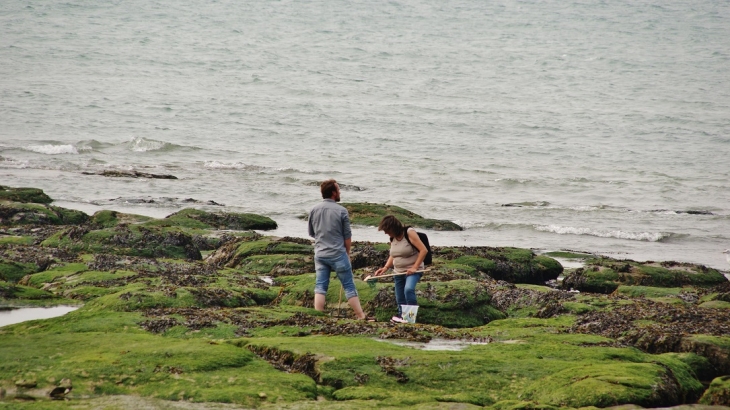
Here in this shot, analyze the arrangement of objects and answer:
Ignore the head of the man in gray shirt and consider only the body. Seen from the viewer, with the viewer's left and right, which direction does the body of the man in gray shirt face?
facing away from the viewer and to the right of the viewer

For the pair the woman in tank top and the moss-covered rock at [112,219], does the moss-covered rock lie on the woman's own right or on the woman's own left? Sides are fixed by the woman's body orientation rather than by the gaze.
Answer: on the woman's own right

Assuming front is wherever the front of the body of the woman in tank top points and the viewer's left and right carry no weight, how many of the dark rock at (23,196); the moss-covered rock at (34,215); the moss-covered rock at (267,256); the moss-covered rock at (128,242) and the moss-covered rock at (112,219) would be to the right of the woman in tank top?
5

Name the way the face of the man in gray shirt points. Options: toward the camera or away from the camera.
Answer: away from the camera

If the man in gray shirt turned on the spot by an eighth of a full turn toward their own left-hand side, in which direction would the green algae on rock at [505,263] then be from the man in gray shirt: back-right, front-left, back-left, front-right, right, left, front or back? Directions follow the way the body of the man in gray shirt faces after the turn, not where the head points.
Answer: front-right

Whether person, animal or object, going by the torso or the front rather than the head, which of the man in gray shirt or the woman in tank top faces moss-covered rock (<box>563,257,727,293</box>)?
the man in gray shirt

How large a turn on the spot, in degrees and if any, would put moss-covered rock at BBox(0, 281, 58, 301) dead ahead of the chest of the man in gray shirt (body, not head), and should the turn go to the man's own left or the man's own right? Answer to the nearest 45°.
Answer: approximately 135° to the man's own left

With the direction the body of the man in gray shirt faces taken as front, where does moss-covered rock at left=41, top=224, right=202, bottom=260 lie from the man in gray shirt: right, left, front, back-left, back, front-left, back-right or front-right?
left

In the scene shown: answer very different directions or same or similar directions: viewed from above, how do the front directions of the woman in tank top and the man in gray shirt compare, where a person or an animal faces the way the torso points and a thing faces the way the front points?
very different directions

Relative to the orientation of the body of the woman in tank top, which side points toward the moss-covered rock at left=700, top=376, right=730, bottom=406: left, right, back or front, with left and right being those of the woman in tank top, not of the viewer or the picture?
left

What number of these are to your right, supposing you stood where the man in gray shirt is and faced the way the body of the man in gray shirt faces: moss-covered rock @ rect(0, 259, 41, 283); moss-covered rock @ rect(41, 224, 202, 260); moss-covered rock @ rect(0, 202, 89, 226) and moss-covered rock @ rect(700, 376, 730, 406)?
1

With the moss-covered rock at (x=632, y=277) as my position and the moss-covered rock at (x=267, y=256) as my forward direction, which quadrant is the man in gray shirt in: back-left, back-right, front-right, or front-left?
front-left

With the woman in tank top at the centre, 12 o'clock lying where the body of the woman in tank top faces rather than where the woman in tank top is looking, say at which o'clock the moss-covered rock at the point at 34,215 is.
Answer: The moss-covered rock is roughly at 3 o'clock from the woman in tank top.

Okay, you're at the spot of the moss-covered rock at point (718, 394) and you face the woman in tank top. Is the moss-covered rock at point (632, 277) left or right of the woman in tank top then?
right

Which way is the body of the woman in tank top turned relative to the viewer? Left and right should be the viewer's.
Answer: facing the viewer and to the left of the viewer

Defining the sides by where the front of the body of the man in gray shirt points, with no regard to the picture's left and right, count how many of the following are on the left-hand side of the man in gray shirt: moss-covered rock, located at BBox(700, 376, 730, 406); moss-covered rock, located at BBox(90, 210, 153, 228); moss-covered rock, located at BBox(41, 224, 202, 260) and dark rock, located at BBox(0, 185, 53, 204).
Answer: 3

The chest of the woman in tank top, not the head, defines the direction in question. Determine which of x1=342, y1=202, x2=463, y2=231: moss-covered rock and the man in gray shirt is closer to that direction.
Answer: the man in gray shirt
